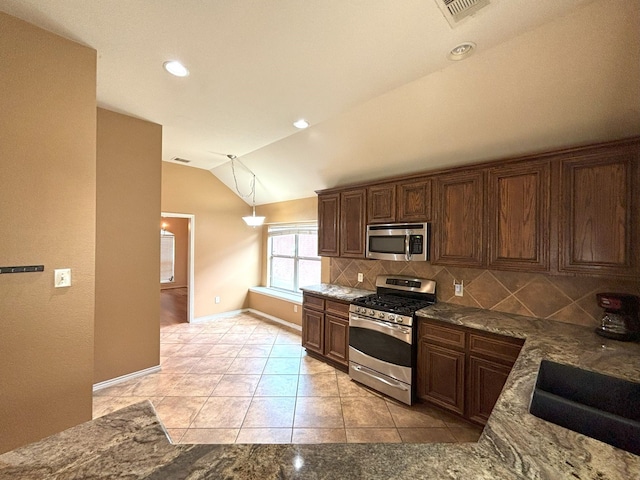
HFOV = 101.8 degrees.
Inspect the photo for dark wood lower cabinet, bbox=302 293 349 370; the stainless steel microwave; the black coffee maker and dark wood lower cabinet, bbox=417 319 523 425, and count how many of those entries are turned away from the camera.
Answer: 0

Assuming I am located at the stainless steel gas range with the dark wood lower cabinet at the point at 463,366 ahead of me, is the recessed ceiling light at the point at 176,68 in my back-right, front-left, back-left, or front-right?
back-right

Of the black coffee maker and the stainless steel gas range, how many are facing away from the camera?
0

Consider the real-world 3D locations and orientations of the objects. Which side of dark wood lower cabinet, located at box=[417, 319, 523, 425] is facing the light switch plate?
front

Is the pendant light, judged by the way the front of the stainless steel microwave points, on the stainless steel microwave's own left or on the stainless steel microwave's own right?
on the stainless steel microwave's own right

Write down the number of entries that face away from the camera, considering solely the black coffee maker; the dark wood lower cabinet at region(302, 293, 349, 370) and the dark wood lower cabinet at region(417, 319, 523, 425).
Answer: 0

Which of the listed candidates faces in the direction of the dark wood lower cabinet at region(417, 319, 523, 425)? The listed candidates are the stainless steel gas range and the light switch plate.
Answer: the light switch plate

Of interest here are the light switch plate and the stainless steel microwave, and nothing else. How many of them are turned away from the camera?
0

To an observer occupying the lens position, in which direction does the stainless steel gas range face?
facing the viewer and to the left of the viewer

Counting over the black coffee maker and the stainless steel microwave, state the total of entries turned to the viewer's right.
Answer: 0

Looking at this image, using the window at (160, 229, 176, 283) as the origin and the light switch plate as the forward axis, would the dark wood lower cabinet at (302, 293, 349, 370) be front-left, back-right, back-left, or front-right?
front-left

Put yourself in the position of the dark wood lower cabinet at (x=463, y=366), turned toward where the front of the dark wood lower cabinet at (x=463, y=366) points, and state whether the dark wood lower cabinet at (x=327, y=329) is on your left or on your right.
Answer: on your right

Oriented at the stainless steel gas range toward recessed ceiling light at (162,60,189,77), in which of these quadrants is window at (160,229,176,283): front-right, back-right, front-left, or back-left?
front-right
